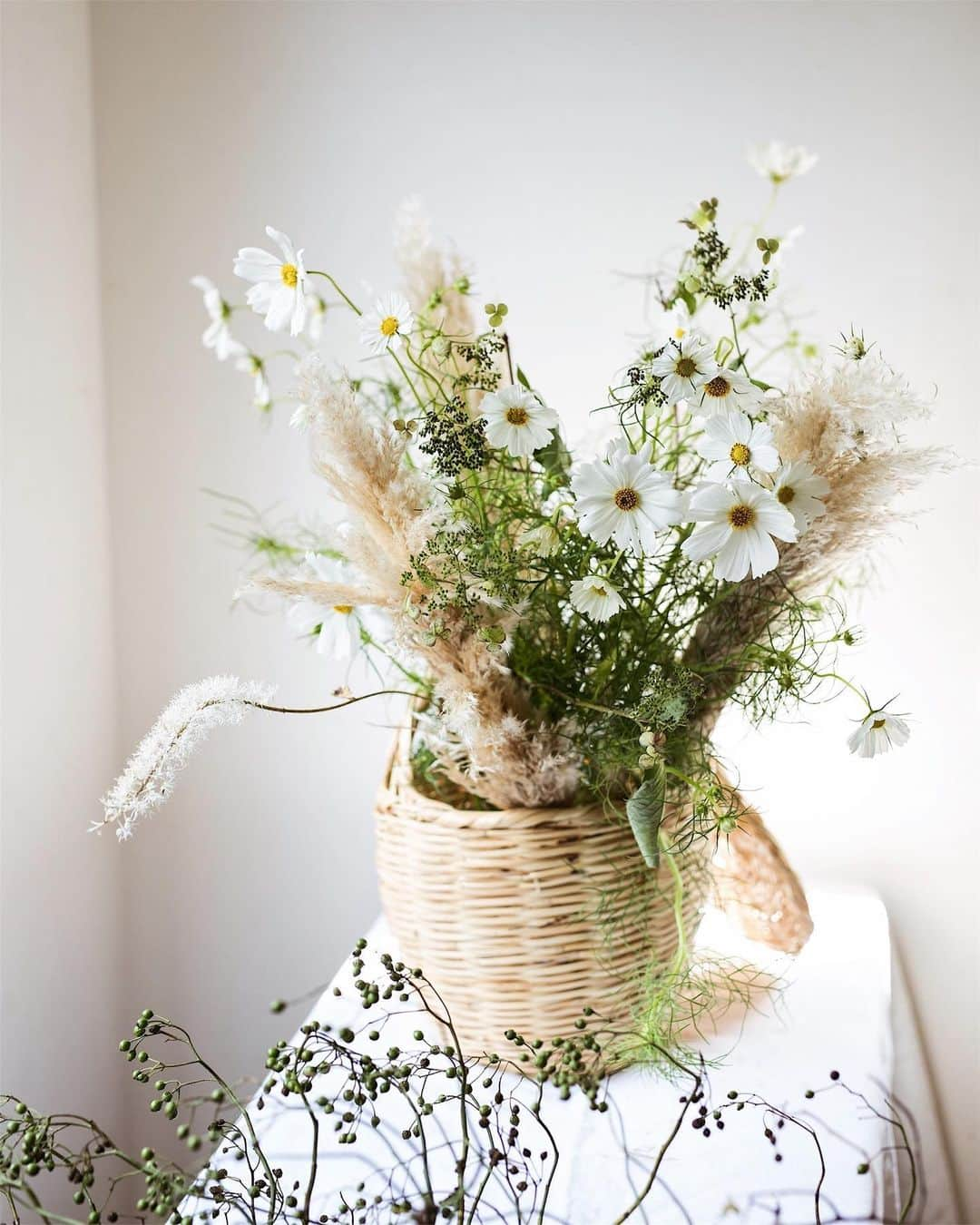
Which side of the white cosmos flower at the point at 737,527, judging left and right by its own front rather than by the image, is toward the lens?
front

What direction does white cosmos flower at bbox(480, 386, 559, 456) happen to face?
toward the camera

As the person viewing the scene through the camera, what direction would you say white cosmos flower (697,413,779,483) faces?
facing the viewer

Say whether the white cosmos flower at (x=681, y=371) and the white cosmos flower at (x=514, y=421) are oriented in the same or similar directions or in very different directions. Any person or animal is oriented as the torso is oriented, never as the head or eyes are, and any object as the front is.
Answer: same or similar directions

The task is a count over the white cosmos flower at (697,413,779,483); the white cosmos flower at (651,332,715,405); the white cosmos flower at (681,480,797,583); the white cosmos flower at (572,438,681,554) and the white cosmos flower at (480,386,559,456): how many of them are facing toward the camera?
5
